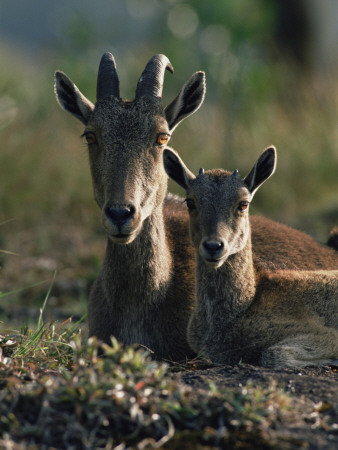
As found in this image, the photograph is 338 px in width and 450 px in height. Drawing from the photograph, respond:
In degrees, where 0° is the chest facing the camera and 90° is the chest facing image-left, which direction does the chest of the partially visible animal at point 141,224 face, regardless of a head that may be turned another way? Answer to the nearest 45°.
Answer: approximately 45°

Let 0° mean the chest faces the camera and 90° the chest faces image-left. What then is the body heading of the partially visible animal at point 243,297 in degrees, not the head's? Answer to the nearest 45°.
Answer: approximately 45°

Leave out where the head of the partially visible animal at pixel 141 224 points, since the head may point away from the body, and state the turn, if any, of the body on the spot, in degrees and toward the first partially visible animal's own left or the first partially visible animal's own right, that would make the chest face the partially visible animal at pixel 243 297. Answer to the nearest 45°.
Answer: approximately 90° to the first partially visible animal's own left
